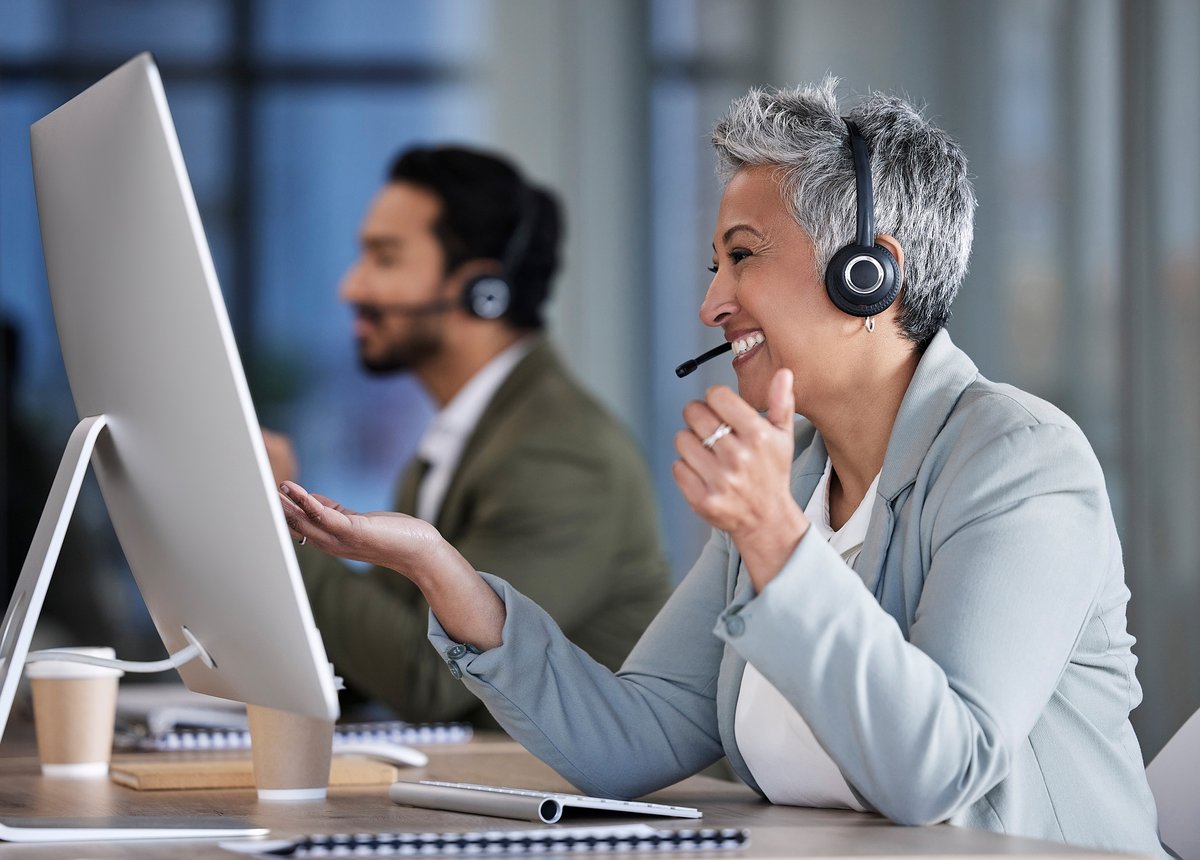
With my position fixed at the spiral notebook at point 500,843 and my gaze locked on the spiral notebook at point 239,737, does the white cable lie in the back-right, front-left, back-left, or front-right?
front-left

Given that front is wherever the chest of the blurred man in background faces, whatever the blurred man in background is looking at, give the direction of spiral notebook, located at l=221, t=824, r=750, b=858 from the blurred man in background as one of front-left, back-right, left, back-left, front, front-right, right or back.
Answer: left

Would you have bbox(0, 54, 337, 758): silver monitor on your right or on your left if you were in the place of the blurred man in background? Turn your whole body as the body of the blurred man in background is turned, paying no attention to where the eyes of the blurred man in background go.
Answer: on your left

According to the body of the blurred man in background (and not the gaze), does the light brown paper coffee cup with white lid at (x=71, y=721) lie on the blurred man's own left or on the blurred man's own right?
on the blurred man's own left

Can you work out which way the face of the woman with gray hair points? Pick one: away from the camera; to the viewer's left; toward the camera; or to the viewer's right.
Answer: to the viewer's left

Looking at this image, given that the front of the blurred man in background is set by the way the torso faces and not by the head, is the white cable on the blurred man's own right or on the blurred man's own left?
on the blurred man's own left

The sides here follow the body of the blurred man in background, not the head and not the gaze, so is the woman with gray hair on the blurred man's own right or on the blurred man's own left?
on the blurred man's own left

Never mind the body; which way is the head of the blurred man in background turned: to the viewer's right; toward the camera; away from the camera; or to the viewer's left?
to the viewer's left

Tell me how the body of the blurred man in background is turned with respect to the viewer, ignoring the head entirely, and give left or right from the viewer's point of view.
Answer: facing to the left of the viewer

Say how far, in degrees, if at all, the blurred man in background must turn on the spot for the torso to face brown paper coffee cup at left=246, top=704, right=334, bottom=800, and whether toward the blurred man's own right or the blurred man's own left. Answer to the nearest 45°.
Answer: approximately 90° to the blurred man's own left
